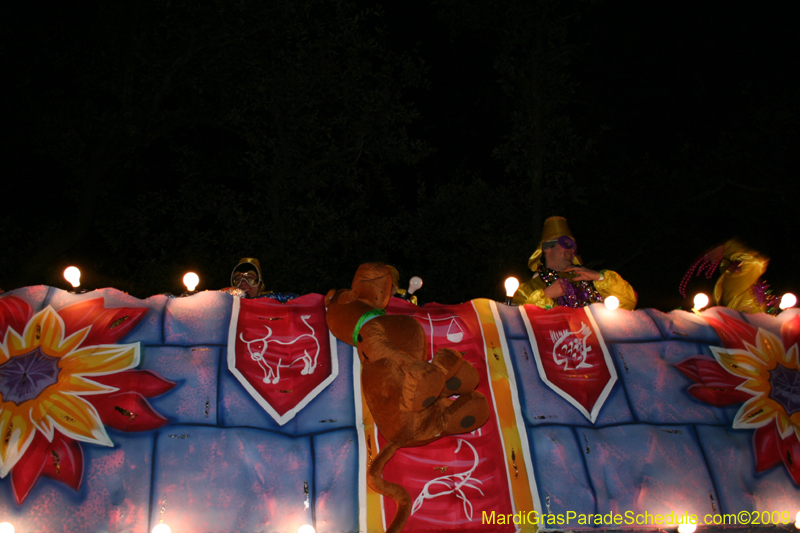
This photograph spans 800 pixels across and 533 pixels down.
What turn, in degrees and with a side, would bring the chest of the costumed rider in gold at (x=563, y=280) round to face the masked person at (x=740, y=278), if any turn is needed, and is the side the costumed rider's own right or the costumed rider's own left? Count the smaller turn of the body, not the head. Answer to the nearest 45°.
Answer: approximately 45° to the costumed rider's own left

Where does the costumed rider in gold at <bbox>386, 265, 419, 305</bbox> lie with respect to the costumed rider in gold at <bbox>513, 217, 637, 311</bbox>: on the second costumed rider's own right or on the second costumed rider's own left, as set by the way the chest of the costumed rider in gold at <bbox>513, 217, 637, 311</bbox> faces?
on the second costumed rider's own right

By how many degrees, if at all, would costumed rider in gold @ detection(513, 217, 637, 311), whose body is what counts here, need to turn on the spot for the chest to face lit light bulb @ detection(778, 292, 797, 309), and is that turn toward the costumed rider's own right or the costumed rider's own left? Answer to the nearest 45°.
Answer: approximately 45° to the costumed rider's own left

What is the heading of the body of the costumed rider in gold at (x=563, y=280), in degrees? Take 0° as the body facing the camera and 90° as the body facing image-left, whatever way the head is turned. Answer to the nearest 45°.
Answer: approximately 315°

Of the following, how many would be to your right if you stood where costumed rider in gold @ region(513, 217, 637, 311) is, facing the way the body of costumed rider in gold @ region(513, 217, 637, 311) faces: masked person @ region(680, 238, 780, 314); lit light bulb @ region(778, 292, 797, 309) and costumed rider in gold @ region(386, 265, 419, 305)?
1

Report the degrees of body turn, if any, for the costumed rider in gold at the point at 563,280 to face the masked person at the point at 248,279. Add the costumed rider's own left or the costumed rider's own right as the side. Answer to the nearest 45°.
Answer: approximately 135° to the costumed rider's own right
